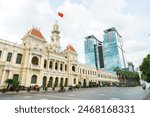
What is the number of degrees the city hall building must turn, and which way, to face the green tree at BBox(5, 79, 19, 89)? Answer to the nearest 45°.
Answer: approximately 90° to its right
